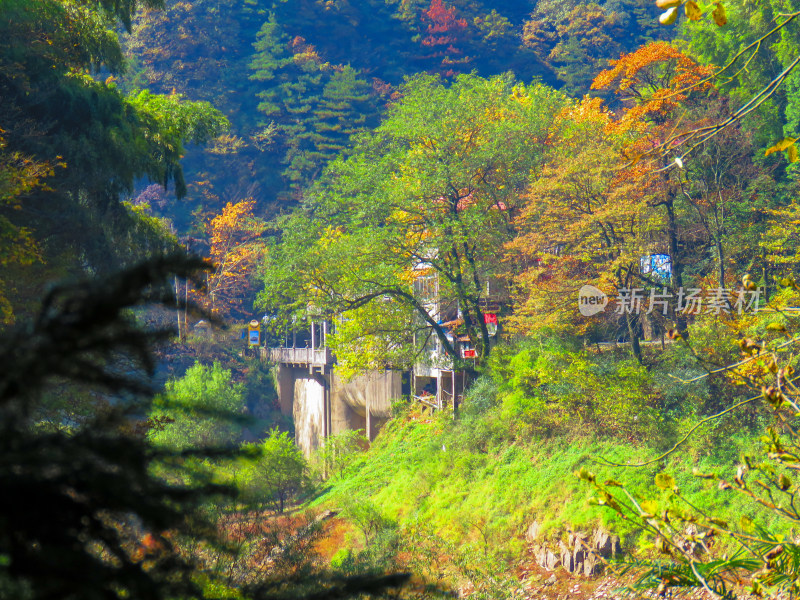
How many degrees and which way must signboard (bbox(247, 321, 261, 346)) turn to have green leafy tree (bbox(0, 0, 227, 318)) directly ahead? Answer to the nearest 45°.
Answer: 0° — it already faces it

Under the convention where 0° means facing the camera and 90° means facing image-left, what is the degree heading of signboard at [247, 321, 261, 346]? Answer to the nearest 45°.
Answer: approximately 0°

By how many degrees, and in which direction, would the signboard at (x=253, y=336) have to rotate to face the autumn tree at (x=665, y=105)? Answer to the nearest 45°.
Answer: approximately 45° to its left

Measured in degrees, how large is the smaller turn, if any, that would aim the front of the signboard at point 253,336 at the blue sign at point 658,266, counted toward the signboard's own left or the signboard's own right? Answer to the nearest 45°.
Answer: approximately 45° to the signboard's own left

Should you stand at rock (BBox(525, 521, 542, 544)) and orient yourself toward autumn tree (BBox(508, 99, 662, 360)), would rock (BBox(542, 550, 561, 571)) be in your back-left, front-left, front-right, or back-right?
back-right

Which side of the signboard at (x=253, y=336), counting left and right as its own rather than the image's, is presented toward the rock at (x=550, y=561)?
front

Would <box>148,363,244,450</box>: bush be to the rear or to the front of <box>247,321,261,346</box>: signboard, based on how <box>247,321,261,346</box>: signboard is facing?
to the front

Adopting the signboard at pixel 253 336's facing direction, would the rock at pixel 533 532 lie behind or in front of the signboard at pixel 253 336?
in front

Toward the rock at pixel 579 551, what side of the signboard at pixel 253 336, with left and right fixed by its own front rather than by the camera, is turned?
front
